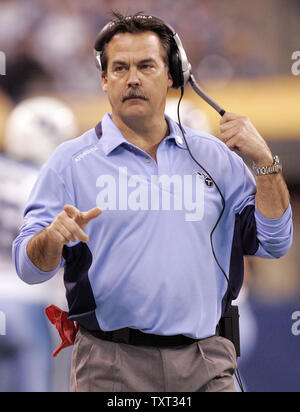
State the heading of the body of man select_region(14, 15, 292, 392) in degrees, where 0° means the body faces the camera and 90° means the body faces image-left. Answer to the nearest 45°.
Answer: approximately 0°
